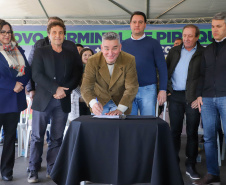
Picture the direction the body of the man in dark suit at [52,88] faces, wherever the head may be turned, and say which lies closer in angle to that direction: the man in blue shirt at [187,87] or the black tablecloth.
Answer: the black tablecloth

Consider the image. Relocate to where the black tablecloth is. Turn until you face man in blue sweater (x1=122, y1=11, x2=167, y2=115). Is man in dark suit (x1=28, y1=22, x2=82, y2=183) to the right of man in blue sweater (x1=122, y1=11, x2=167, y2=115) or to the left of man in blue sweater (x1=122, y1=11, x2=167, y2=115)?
left

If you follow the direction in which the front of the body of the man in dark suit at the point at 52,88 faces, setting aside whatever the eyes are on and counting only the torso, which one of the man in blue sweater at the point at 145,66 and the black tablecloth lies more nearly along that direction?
the black tablecloth

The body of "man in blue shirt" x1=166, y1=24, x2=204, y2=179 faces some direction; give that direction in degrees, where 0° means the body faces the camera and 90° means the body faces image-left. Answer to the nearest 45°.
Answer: approximately 45°

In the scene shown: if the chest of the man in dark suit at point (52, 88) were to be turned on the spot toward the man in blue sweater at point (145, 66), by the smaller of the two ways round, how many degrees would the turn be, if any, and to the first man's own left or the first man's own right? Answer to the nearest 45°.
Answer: approximately 90° to the first man's own left

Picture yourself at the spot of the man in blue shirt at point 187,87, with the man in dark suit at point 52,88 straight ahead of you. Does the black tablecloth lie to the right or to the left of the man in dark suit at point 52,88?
left

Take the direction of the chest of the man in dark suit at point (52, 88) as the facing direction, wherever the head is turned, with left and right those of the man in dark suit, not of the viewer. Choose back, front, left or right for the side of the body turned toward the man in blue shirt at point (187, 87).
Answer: left

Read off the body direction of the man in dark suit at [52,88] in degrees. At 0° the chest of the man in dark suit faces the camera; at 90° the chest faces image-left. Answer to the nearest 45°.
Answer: approximately 0°
